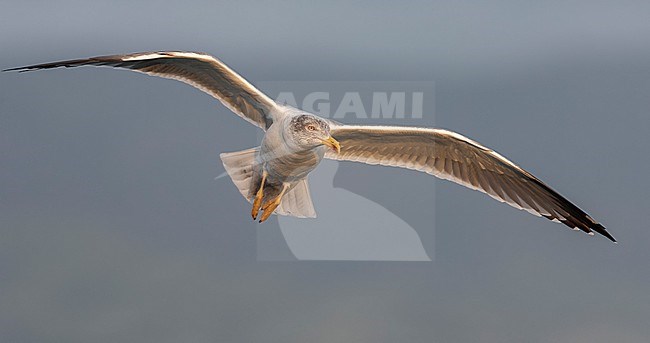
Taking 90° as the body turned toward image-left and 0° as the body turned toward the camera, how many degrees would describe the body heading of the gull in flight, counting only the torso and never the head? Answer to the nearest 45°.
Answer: approximately 315°
